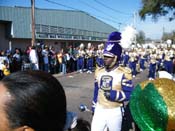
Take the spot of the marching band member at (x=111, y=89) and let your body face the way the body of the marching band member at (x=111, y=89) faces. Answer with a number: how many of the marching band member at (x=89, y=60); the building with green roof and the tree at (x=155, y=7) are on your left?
0

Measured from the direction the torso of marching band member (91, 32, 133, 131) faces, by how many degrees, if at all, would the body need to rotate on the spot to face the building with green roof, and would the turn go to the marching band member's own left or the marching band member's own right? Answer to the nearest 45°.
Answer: approximately 135° to the marching band member's own right

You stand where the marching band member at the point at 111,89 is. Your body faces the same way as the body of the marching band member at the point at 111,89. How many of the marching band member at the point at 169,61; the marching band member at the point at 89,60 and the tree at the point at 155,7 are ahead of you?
0

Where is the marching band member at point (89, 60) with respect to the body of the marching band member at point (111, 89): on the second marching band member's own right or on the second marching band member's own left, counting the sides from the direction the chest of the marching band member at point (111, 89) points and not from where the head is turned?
on the second marching band member's own right

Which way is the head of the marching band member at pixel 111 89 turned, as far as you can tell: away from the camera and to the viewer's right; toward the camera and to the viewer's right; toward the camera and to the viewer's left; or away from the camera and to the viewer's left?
toward the camera and to the viewer's left

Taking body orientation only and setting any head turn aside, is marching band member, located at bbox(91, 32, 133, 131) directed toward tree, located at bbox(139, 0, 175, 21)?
no

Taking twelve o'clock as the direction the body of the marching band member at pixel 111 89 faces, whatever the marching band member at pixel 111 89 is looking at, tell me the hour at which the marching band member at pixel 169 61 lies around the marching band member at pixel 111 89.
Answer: the marching band member at pixel 169 61 is roughly at 5 o'clock from the marching band member at pixel 111 89.

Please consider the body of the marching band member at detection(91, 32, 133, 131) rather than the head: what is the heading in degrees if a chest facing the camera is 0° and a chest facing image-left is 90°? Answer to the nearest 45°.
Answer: approximately 45°
